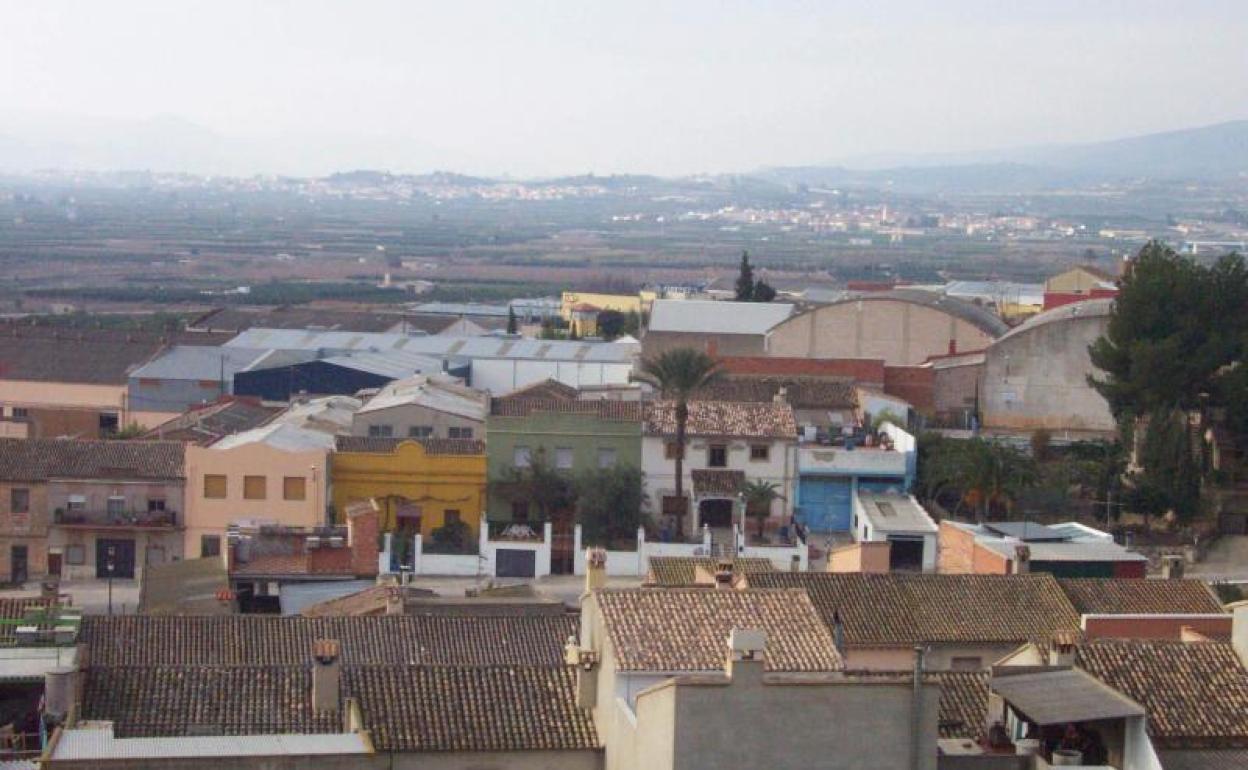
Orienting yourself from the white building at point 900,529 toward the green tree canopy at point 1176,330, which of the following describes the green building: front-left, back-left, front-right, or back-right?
back-left

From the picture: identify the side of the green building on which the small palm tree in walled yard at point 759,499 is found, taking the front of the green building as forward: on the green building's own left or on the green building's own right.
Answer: on the green building's own left

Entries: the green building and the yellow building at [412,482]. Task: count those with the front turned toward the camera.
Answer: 2

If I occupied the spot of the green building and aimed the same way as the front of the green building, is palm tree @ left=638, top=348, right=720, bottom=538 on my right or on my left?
on my left

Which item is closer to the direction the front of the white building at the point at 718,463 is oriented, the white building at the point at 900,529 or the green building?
the white building

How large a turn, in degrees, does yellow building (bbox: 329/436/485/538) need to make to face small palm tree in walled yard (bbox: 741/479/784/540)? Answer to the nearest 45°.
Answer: approximately 90° to its left

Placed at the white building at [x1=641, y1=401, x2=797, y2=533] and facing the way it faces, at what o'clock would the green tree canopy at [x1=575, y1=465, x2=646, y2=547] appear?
The green tree canopy is roughly at 2 o'clock from the white building.

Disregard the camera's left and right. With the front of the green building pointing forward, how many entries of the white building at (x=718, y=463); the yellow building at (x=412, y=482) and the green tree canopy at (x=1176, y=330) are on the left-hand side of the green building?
2

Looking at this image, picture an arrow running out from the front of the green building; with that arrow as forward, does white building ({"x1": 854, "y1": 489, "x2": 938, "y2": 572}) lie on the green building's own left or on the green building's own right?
on the green building's own left

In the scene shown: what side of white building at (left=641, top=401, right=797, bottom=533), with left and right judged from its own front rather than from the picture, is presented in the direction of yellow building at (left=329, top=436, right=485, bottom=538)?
right

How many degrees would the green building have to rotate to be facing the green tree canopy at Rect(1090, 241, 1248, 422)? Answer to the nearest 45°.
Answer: approximately 90° to its left

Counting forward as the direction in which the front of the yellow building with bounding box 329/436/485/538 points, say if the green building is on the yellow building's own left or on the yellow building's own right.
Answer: on the yellow building's own left

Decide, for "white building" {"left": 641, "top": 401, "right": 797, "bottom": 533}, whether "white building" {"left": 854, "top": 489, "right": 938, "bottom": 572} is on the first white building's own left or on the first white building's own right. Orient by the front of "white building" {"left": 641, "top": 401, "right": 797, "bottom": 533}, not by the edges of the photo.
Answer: on the first white building's own left

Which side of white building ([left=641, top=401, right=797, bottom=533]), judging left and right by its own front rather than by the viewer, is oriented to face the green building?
right
